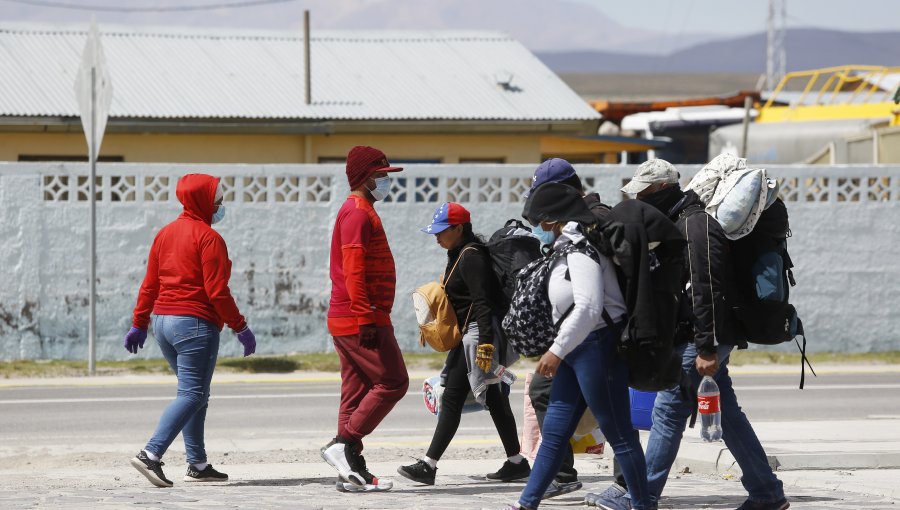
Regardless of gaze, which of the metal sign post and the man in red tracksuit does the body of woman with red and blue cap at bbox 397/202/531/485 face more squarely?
the man in red tracksuit

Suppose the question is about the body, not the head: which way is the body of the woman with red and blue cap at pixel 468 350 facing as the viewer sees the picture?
to the viewer's left

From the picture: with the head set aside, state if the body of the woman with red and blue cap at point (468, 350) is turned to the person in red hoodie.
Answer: yes

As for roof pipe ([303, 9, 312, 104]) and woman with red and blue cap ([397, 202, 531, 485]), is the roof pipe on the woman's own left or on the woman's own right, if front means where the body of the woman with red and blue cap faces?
on the woman's own right
